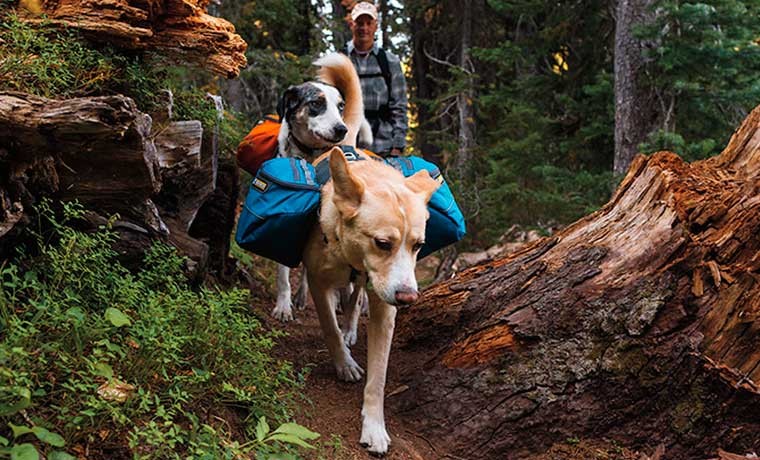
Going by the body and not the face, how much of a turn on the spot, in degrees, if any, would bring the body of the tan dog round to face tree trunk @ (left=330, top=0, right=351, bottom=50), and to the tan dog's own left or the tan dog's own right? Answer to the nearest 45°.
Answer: approximately 180°

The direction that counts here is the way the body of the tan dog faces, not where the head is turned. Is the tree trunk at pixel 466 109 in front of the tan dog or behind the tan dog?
behind

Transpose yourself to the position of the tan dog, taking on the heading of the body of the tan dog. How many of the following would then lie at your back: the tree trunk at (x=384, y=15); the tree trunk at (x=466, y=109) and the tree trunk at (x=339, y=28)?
3

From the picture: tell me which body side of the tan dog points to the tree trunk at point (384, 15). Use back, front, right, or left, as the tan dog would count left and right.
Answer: back

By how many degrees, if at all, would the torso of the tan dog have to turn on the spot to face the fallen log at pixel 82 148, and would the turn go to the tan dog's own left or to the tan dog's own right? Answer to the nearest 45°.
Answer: approximately 90° to the tan dog's own right

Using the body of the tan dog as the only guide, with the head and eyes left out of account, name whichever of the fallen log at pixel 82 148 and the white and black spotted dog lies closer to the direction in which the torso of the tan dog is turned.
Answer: the fallen log

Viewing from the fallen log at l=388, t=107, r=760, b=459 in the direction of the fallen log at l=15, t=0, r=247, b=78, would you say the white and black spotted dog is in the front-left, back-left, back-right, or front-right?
front-right

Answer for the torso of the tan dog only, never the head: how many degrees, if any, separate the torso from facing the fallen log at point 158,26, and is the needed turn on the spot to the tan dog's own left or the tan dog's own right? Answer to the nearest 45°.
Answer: approximately 135° to the tan dog's own right

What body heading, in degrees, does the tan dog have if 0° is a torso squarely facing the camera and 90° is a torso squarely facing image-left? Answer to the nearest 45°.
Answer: approximately 0°

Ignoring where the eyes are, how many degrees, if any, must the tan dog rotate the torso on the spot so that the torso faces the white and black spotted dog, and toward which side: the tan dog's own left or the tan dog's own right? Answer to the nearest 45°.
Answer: approximately 180°

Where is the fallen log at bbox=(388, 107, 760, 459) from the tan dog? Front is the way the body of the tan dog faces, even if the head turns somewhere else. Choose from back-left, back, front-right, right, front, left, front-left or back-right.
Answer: left
